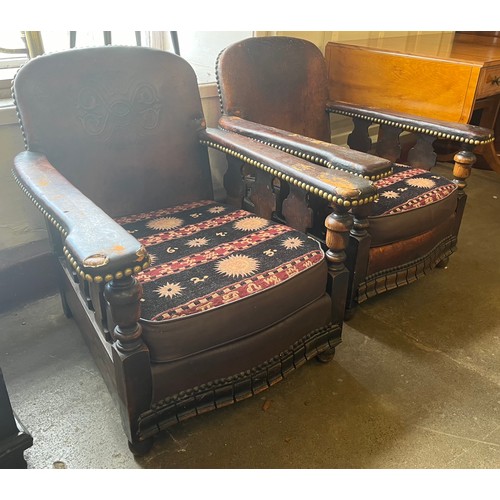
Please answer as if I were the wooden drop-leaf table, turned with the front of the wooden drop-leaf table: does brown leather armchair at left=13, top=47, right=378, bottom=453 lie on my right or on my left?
on my right

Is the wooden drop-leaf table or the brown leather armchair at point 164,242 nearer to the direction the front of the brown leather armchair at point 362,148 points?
the brown leather armchair

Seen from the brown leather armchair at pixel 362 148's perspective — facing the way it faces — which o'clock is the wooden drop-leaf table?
The wooden drop-leaf table is roughly at 8 o'clock from the brown leather armchair.

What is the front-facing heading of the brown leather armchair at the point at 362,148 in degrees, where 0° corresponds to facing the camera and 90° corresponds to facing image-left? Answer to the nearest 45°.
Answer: approximately 315°

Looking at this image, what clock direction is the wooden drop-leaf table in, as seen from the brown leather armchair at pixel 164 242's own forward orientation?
The wooden drop-leaf table is roughly at 9 o'clock from the brown leather armchair.

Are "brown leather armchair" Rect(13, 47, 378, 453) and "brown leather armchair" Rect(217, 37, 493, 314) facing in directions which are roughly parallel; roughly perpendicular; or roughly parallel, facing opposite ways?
roughly parallel

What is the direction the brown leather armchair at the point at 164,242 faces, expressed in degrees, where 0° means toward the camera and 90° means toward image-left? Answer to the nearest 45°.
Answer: approximately 315°

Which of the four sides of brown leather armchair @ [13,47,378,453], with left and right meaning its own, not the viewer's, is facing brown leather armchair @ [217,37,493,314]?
left
